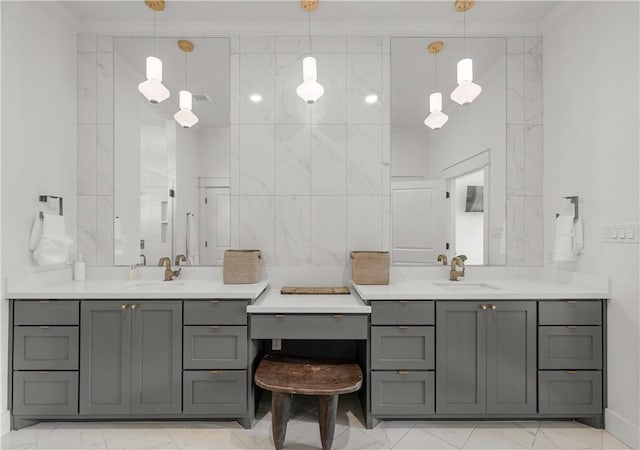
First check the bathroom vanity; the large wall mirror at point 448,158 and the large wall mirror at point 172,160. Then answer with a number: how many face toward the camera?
3

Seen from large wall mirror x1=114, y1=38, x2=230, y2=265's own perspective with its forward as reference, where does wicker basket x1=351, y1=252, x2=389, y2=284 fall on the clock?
The wicker basket is roughly at 10 o'clock from the large wall mirror.

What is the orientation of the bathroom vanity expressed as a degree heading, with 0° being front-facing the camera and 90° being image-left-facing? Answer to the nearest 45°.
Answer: approximately 0°

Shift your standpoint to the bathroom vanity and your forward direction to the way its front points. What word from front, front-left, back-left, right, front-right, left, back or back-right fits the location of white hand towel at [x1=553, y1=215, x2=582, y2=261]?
left

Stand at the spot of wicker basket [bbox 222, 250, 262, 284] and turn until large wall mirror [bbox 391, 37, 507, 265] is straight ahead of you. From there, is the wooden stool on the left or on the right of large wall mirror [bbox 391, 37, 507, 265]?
right

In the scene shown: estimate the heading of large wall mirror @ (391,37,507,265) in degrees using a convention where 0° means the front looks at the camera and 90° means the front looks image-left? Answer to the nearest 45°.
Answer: approximately 0°
